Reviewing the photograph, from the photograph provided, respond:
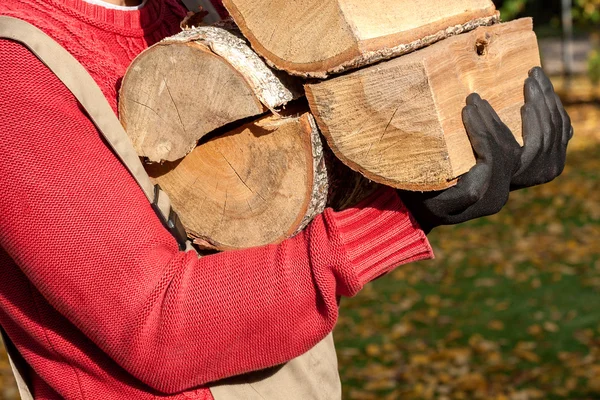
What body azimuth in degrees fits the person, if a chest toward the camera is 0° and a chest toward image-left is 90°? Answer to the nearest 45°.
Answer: approximately 315°
